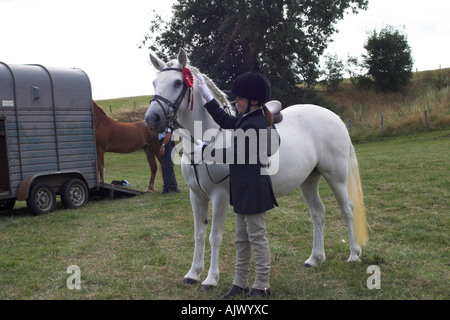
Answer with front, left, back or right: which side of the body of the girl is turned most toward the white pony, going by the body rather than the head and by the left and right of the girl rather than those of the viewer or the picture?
right

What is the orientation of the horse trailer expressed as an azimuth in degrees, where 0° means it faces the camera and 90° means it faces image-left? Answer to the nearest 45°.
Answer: approximately 45°

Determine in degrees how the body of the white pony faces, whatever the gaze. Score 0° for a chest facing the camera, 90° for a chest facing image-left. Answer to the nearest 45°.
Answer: approximately 45°

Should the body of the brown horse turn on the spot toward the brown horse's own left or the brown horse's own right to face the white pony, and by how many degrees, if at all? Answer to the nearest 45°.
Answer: approximately 90° to the brown horse's own left

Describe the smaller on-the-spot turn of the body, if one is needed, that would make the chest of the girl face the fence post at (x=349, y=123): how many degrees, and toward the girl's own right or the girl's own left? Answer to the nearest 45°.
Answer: approximately 90° to the girl's own right

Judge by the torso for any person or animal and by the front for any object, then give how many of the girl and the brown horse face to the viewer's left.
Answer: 2

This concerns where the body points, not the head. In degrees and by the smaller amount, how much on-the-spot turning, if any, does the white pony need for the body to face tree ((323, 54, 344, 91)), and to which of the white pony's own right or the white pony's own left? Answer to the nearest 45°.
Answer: approximately 135° to the white pony's own right

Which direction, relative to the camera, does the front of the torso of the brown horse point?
to the viewer's left

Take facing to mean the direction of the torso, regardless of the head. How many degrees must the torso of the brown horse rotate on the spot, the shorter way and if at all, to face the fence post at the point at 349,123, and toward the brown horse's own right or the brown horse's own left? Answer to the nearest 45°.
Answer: approximately 135° to the brown horse's own right

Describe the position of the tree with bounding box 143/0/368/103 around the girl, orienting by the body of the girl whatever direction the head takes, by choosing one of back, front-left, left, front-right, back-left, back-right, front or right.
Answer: right

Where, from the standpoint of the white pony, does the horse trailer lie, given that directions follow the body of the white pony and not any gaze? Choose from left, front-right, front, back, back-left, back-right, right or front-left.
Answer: right

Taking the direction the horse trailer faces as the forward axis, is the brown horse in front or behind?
behind

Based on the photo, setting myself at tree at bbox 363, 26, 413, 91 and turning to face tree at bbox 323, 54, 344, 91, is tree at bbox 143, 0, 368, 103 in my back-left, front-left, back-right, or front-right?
front-left

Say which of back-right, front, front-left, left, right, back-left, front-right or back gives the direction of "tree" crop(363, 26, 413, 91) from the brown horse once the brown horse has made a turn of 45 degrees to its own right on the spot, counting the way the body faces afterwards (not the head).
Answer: right

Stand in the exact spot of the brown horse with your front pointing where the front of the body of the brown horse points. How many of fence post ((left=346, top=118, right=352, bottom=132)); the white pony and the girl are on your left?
2

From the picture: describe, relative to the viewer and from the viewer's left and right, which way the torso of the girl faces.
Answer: facing to the left of the viewer

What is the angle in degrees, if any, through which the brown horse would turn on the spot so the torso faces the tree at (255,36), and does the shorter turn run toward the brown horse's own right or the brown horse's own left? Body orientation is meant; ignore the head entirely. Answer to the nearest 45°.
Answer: approximately 135° to the brown horse's own right
